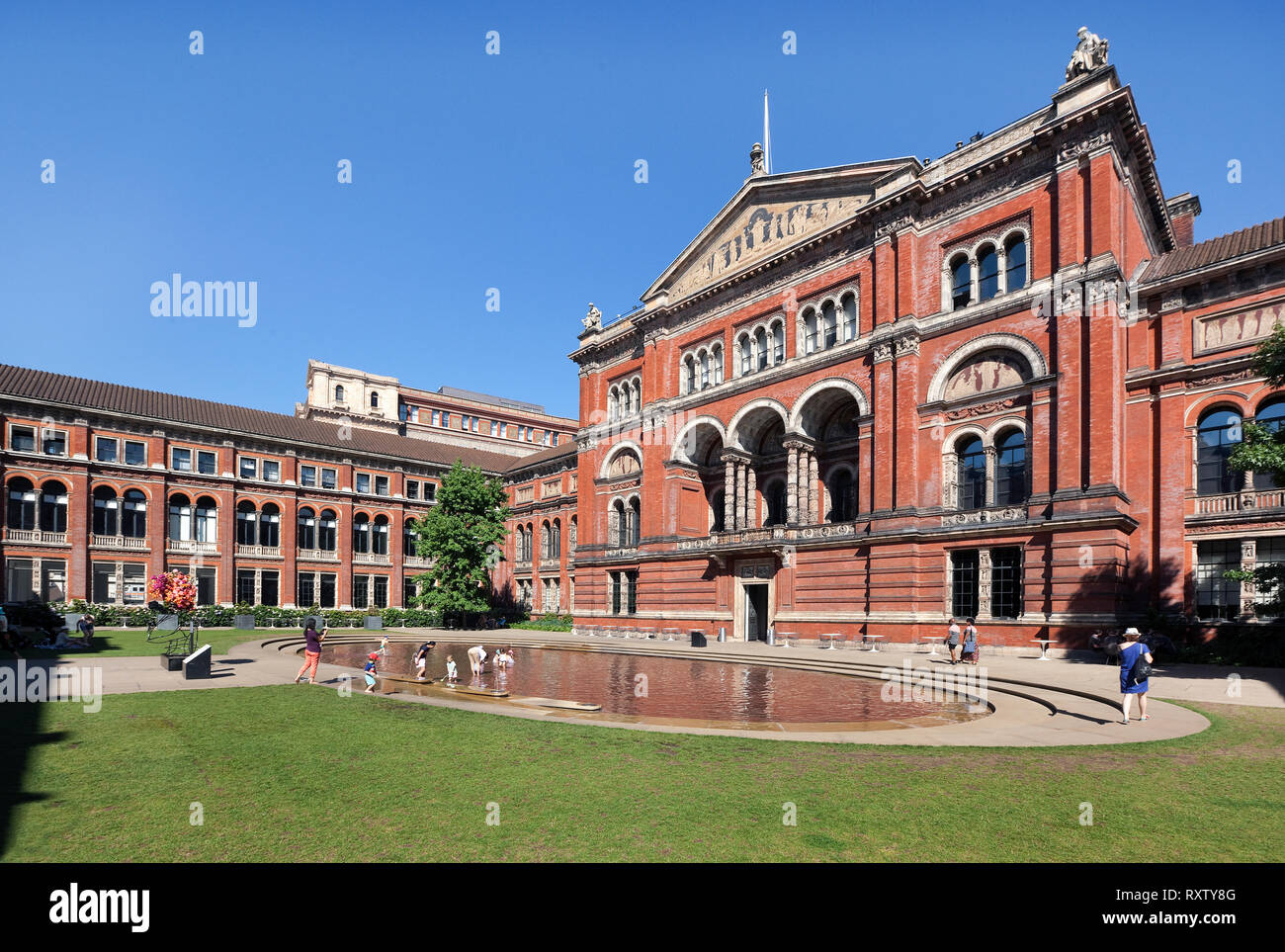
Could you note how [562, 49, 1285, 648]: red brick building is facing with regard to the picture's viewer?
facing the viewer and to the left of the viewer

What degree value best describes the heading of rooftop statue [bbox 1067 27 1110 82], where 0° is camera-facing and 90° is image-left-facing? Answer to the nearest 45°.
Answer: approximately 45°

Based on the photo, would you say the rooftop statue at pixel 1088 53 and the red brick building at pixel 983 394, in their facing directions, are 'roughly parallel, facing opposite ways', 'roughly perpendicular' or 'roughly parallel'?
roughly parallel

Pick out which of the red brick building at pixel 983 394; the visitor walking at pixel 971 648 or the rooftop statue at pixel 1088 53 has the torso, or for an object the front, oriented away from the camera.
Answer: the visitor walking

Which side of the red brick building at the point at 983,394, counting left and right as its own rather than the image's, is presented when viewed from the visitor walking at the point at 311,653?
front

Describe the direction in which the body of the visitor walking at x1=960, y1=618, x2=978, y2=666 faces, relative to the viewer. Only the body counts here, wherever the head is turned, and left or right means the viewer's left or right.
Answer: facing away from the viewer

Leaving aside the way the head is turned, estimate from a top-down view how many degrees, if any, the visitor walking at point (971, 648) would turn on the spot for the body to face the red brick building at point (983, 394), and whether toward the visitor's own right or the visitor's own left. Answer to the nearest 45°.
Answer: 0° — they already face it

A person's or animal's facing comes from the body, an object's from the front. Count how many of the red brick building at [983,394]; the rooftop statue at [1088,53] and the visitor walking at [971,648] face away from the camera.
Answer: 1

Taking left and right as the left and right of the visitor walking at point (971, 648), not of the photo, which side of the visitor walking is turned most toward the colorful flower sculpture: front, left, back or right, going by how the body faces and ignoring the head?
left

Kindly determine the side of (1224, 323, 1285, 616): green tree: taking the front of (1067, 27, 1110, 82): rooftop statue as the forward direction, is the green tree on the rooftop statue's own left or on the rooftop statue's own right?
on the rooftop statue's own left

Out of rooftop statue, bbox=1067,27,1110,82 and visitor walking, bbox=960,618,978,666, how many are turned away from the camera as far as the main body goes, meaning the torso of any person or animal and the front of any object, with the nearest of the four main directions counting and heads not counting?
1
